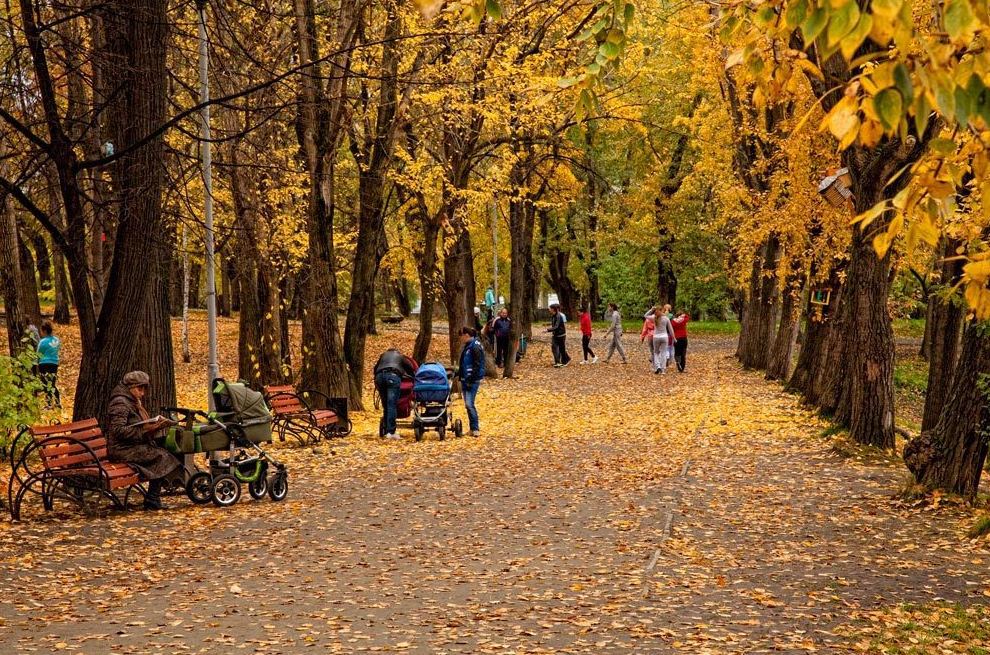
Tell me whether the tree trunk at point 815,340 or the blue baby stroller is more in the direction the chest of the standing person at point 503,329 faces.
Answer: the blue baby stroller

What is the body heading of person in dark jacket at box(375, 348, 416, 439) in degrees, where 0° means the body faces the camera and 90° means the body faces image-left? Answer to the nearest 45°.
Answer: approximately 225°

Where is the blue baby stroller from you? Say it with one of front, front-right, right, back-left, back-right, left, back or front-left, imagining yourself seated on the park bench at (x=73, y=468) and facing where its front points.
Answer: left

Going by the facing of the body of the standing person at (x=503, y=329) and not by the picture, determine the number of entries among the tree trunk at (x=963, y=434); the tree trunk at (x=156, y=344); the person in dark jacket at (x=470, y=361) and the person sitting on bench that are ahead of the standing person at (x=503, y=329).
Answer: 4

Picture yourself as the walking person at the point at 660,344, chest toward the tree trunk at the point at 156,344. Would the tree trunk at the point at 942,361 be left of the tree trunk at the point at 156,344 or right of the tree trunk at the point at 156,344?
left

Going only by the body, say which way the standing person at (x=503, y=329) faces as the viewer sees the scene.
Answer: toward the camera

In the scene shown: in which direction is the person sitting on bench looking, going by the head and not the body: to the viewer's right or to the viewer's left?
to the viewer's right

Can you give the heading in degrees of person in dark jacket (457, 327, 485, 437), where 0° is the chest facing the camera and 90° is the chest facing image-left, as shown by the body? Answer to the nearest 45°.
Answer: approximately 45°

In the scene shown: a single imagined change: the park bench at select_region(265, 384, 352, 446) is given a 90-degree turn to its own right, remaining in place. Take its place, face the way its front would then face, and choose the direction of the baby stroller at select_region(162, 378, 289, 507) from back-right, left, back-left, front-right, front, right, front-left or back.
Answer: front-left

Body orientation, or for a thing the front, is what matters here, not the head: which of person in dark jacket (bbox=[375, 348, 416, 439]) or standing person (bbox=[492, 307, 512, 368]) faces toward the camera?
the standing person

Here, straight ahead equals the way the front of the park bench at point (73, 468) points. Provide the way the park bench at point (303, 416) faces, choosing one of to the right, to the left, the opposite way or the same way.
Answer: the same way

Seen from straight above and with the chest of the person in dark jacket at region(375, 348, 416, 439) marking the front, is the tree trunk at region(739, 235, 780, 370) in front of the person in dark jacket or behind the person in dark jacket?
in front

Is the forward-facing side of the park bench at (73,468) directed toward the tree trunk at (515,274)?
no

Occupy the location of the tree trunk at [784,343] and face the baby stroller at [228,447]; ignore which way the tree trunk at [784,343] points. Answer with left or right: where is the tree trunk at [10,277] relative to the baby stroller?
right

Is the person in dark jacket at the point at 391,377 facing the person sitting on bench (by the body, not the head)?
no

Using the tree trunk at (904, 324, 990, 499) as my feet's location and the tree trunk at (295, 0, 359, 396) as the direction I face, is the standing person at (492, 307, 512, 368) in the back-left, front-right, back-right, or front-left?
front-right

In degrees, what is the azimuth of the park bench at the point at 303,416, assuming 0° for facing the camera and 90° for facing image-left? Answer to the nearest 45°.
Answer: approximately 315°

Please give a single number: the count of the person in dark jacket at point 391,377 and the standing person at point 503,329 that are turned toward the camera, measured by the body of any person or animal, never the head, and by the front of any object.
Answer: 1

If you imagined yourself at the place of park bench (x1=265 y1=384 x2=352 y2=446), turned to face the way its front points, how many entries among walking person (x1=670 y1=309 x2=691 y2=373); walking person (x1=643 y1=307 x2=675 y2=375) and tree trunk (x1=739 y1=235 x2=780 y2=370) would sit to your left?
3
